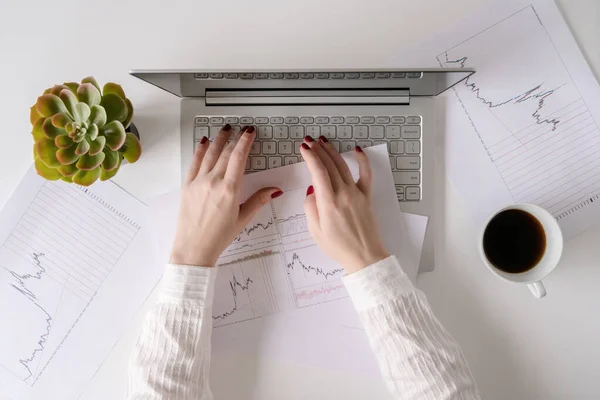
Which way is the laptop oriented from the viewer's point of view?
toward the camera

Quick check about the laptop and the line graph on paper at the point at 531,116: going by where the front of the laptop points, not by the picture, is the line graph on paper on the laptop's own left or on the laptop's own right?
on the laptop's own left

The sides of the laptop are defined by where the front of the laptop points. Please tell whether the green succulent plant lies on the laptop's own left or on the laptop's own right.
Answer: on the laptop's own right

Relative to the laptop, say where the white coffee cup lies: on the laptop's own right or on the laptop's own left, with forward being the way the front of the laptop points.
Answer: on the laptop's own left

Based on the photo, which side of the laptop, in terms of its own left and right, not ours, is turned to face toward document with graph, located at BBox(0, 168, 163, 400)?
right

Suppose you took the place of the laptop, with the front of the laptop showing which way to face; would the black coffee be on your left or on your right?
on your left
